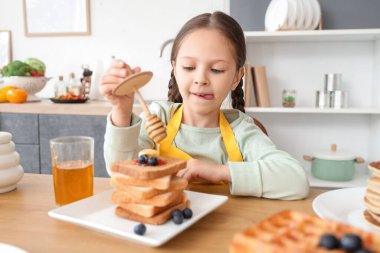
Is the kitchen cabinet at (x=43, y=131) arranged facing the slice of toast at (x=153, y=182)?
yes

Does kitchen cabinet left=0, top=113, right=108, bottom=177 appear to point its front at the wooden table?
yes

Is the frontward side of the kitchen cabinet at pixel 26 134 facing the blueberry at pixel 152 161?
yes

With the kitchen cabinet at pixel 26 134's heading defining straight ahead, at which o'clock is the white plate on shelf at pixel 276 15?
The white plate on shelf is roughly at 10 o'clock from the kitchen cabinet.

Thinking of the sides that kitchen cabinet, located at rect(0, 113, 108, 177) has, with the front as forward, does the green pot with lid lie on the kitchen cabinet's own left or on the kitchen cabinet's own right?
on the kitchen cabinet's own left

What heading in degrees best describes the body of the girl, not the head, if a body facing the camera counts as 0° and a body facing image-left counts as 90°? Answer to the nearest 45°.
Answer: approximately 0°

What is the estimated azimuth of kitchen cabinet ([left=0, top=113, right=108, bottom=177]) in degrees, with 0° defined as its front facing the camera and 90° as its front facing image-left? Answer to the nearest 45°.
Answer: approximately 0°

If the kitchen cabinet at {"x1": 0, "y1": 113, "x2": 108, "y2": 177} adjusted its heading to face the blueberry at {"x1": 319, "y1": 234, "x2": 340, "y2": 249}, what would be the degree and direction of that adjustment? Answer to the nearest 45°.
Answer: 0° — it already faces it

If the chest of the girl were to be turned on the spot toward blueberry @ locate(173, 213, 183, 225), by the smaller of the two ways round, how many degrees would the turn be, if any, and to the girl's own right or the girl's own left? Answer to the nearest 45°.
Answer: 0° — they already face it
